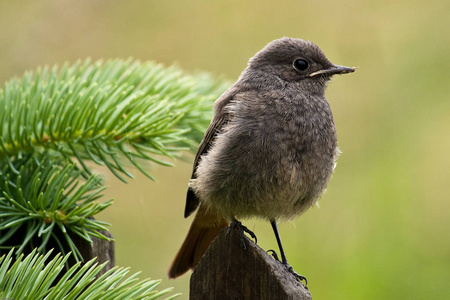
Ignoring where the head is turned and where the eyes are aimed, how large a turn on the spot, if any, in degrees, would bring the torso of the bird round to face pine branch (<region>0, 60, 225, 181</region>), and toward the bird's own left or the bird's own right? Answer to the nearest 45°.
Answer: approximately 90° to the bird's own right

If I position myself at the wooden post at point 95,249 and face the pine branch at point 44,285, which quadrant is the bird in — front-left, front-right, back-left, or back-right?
back-left

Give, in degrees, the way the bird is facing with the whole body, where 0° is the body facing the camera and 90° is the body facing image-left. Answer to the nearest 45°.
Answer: approximately 315°

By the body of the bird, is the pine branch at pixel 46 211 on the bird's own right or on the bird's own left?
on the bird's own right
